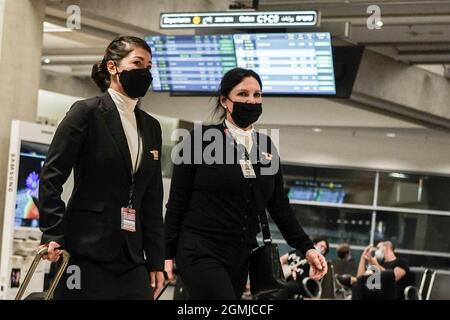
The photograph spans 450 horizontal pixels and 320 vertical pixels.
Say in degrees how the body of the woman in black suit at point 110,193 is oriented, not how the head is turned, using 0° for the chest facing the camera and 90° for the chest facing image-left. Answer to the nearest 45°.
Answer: approximately 315°

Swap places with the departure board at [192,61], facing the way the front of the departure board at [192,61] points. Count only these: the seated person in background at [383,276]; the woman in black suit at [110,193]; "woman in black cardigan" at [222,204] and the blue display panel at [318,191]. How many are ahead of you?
2

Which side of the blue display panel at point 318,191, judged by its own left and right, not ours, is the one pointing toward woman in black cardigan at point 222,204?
front

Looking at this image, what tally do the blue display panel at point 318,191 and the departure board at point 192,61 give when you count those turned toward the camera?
2

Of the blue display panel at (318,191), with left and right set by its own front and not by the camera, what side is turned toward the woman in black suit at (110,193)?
front

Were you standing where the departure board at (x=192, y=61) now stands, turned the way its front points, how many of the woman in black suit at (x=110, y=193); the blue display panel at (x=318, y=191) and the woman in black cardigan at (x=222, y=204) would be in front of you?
2
